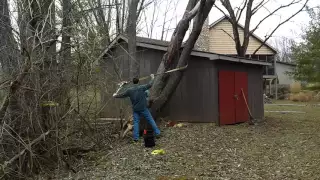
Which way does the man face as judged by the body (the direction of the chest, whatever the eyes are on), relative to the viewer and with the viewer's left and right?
facing away from the viewer

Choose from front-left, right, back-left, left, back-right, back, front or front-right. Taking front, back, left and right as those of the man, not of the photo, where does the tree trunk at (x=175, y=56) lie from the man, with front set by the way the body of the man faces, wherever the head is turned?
front-right

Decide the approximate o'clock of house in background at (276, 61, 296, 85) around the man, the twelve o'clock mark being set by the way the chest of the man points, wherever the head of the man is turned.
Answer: The house in background is roughly at 1 o'clock from the man.

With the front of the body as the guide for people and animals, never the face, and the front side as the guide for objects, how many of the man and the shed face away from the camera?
1

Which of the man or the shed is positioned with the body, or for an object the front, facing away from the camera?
the man

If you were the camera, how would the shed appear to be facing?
facing the viewer and to the right of the viewer

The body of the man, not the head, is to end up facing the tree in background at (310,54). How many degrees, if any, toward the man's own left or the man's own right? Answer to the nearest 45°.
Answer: approximately 45° to the man's own right

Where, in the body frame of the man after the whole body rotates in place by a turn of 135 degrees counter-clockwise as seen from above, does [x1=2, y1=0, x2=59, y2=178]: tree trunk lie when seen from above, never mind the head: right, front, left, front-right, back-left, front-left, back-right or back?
front

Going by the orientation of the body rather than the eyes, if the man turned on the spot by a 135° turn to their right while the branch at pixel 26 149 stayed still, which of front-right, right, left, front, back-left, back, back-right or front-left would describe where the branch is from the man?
right

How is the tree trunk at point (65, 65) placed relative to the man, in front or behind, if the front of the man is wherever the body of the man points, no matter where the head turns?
behind

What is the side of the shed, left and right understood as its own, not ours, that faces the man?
right

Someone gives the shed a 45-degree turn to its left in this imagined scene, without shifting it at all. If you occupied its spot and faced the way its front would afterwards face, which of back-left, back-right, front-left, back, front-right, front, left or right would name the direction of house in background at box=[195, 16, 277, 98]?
left
